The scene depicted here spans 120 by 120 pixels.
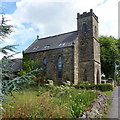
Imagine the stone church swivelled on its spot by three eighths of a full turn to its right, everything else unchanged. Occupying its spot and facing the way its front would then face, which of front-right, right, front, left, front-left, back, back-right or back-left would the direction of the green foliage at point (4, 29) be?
left

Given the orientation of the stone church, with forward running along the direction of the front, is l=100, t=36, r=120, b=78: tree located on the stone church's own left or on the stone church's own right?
on the stone church's own left
